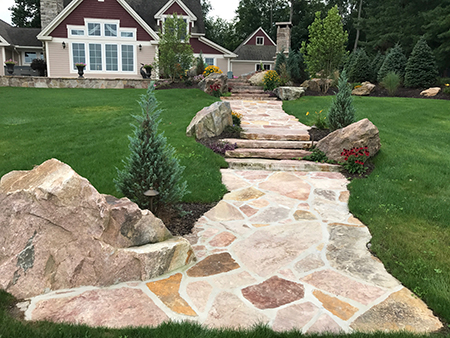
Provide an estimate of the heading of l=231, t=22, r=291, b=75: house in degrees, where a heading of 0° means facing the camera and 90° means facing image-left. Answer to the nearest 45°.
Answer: approximately 0°

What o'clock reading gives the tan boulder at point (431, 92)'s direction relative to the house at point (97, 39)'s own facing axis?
The tan boulder is roughly at 10 o'clock from the house.

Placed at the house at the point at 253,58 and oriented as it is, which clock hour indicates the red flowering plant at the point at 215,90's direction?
The red flowering plant is roughly at 12 o'clock from the house.

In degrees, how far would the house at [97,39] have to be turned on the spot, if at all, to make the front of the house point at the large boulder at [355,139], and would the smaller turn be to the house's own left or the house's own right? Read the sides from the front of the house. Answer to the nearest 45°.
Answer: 0° — it already faces it

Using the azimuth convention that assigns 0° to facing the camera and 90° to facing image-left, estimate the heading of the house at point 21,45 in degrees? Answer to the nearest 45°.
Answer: approximately 0°

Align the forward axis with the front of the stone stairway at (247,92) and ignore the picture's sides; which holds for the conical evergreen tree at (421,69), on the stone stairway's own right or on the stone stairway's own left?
on the stone stairway's own left

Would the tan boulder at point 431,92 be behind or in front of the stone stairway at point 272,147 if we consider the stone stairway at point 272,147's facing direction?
behind
